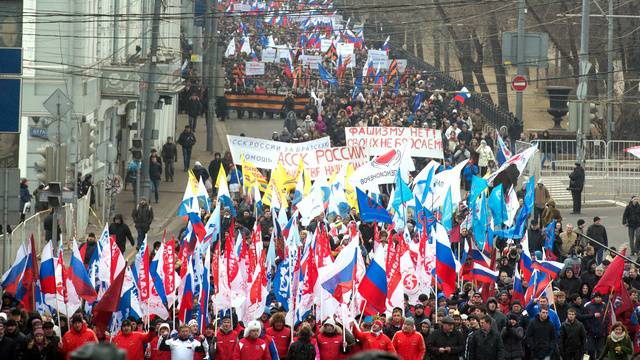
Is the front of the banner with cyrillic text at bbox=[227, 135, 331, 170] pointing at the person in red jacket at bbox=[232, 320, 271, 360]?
yes

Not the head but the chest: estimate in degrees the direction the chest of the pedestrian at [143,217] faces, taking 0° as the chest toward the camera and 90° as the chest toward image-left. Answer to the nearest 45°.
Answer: approximately 0°

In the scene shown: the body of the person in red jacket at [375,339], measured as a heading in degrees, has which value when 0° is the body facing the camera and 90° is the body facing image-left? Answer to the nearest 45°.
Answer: approximately 0°

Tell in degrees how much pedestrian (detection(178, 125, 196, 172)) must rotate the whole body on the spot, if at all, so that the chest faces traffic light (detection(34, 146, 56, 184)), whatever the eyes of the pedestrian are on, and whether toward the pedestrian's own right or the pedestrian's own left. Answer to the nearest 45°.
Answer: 0° — they already face it

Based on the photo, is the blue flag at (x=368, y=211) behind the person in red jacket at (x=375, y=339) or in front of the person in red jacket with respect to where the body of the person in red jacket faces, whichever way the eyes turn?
behind
